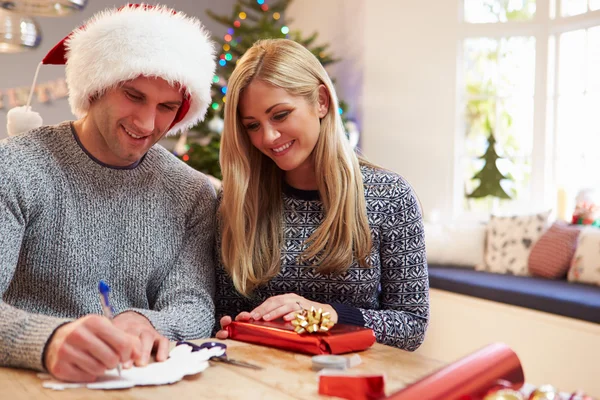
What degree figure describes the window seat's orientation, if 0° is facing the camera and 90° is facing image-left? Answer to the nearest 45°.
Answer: approximately 45°

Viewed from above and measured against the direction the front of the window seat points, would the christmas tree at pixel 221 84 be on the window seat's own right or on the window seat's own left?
on the window seat's own right

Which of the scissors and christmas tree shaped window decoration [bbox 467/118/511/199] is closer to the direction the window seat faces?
the scissors

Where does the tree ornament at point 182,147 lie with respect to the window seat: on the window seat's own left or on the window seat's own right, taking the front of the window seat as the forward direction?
on the window seat's own right
